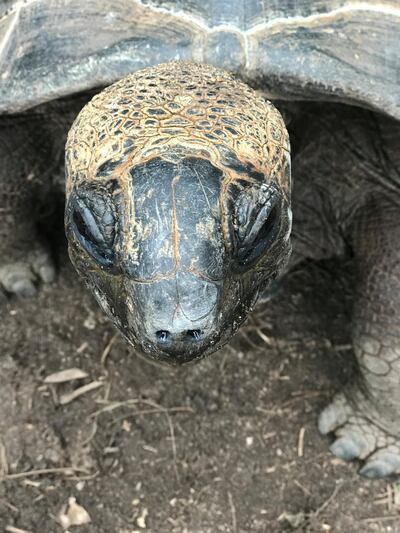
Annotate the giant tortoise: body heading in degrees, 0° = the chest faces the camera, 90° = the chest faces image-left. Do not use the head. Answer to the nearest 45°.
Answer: approximately 0°

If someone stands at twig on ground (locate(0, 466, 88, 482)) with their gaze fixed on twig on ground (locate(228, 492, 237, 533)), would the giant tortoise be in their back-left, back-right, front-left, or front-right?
front-left
